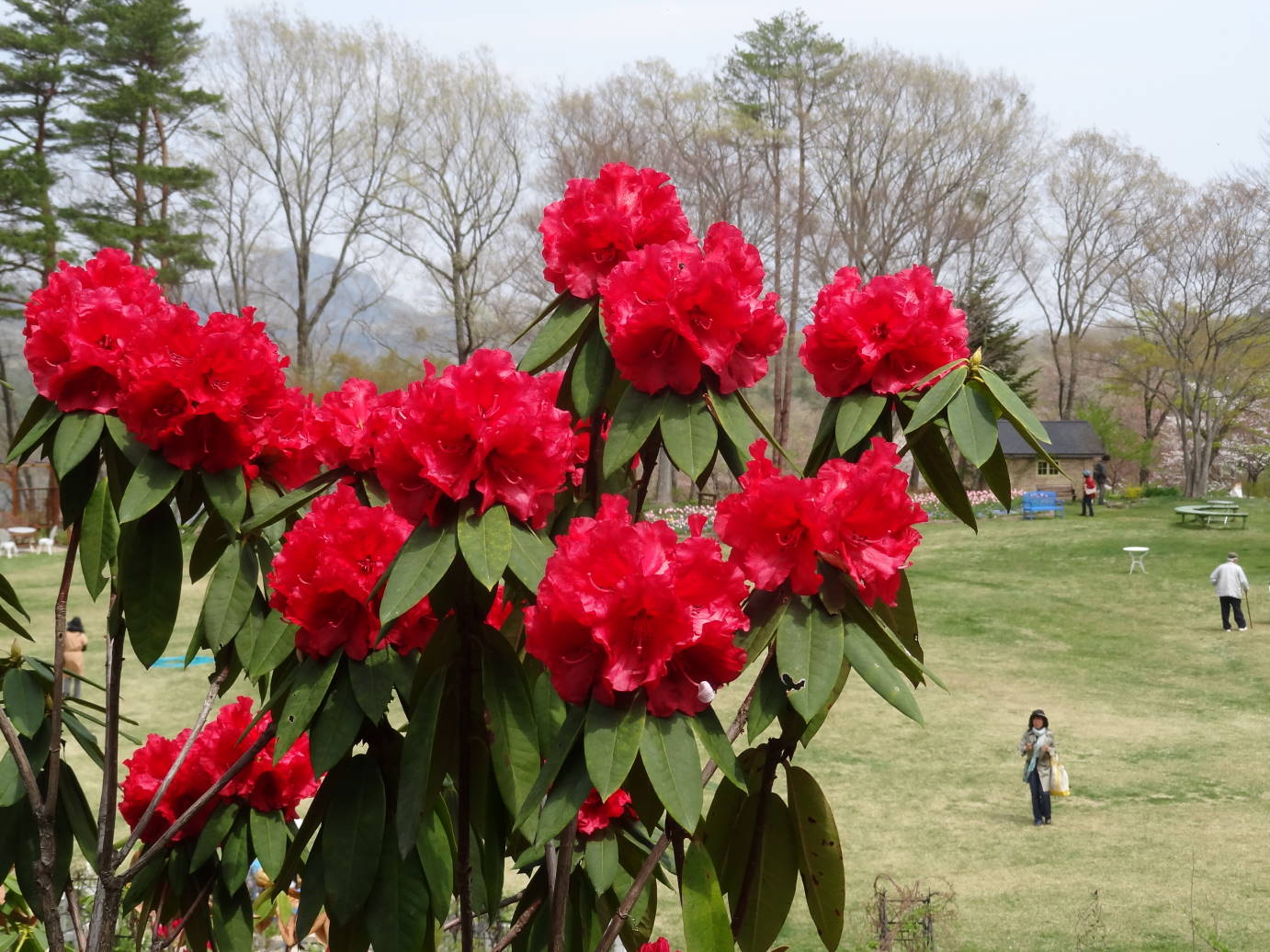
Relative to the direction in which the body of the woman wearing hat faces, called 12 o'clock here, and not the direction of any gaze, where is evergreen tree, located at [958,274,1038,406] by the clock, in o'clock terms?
The evergreen tree is roughly at 6 o'clock from the woman wearing hat.

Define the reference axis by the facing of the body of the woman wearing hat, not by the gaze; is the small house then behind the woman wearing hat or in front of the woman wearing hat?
behind

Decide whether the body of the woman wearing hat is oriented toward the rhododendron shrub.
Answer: yes

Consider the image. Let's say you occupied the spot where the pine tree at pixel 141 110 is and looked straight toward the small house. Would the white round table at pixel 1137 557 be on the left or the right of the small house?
right

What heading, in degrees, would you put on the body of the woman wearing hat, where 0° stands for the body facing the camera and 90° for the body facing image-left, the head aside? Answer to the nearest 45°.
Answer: approximately 0°

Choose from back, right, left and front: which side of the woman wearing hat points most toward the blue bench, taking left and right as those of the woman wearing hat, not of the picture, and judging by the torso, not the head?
back

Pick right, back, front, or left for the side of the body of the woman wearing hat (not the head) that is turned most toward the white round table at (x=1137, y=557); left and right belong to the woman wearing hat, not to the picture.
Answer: back

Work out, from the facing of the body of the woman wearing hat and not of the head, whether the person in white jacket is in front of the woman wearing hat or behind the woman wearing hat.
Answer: behind

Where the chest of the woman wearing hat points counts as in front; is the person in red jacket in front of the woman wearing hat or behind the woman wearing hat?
behind
